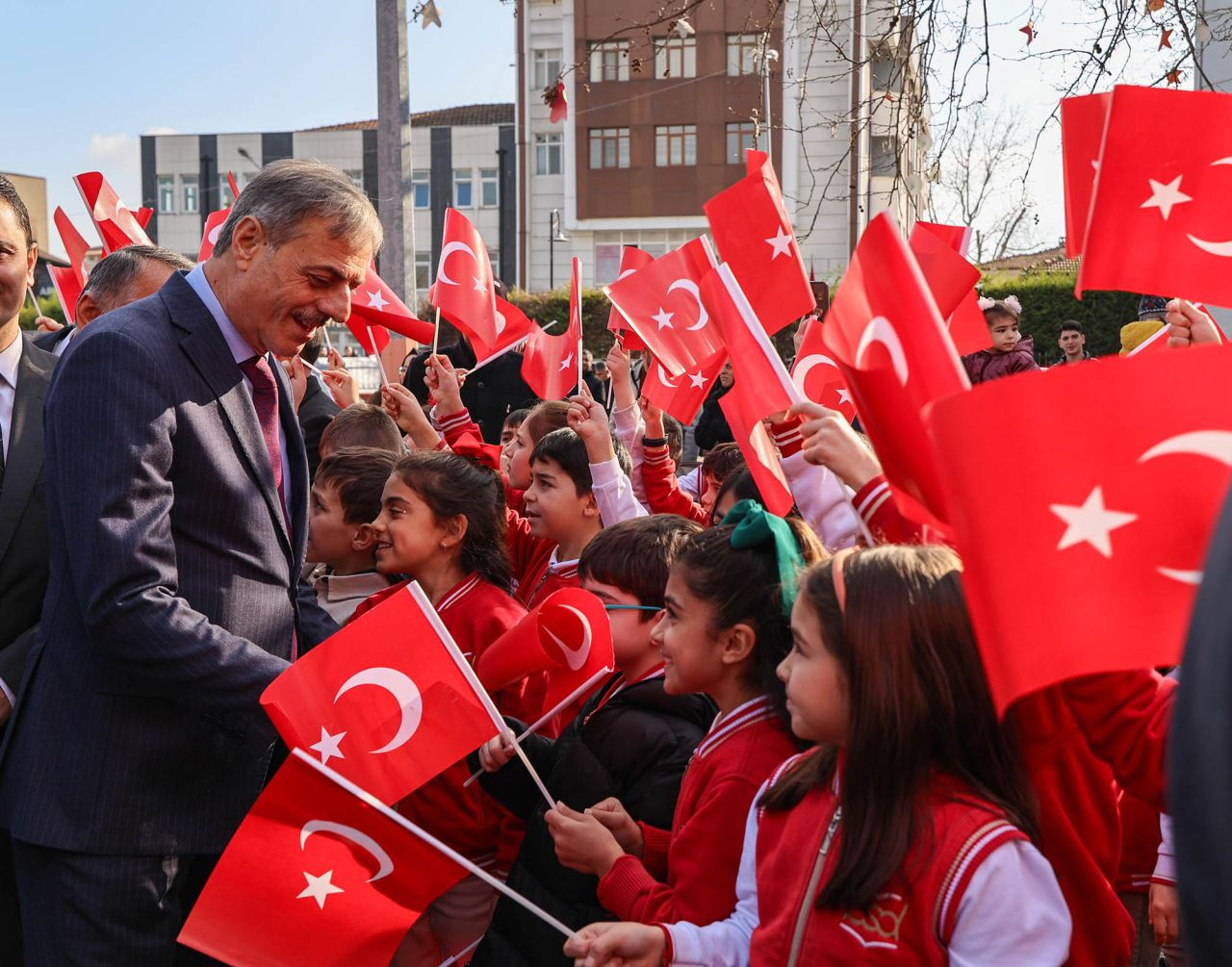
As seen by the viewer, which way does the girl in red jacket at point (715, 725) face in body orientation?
to the viewer's left

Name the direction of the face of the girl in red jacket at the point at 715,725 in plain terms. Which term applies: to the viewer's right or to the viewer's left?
to the viewer's left

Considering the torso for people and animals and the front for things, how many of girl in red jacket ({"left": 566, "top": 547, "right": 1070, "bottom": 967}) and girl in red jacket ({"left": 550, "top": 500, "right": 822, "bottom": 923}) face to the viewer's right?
0

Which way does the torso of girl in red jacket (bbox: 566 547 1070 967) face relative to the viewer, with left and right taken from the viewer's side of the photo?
facing the viewer and to the left of the viewer

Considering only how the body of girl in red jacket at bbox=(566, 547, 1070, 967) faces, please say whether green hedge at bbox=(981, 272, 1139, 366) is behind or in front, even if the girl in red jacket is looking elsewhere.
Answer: behind
